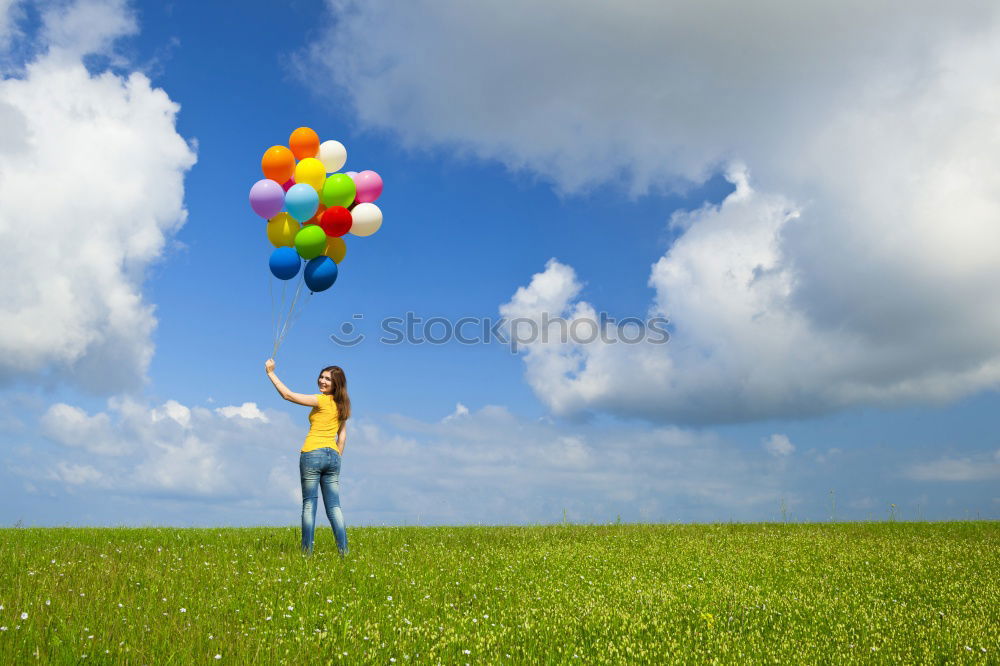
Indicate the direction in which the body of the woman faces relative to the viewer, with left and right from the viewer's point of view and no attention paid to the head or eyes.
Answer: facing away from the viewer and to the left of the viewer
